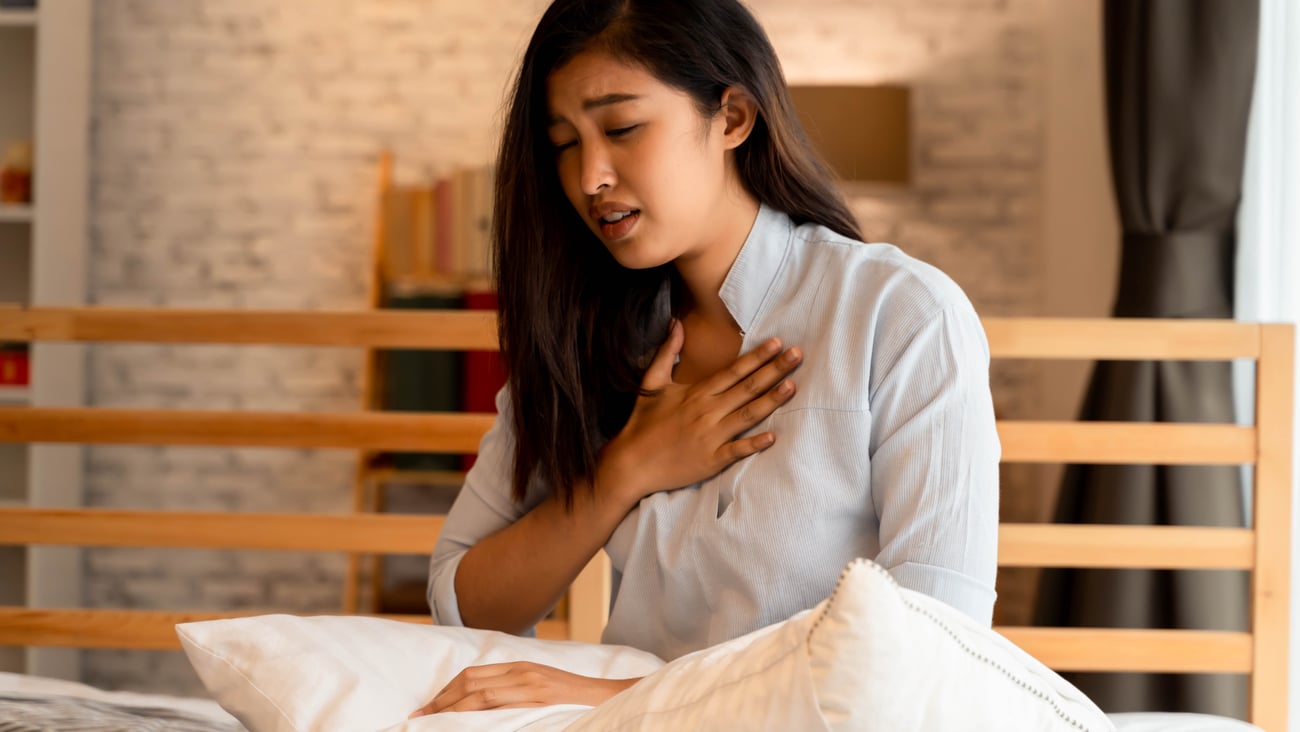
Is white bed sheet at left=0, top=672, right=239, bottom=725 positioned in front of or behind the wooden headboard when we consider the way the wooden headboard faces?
in front

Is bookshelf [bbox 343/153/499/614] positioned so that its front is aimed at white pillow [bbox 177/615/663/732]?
yes

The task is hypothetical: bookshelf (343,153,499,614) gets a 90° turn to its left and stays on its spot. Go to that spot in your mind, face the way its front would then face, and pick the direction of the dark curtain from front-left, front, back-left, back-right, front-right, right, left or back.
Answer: front-right

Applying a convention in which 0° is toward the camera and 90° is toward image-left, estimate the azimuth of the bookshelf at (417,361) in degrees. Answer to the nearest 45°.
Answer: approximately 0°

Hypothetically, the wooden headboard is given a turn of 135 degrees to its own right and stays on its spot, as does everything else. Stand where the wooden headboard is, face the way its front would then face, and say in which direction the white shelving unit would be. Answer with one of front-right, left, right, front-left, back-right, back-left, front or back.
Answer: front

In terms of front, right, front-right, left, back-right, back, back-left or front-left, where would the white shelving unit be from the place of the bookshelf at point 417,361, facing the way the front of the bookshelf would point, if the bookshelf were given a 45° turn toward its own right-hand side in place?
front-right

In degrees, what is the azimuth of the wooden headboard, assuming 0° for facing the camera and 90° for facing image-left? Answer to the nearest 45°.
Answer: approximately 0°

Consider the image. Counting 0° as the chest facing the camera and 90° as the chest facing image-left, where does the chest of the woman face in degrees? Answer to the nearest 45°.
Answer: approximately 45°

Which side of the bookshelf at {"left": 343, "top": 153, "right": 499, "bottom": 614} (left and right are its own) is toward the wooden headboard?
front

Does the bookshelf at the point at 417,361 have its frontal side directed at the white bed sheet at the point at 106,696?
yes

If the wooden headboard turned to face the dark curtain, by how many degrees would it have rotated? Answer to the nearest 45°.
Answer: approximately 135° to its left

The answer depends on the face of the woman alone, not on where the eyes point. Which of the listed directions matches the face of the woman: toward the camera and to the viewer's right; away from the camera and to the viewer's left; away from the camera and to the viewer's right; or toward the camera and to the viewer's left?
toward the camera and to the viewer's left
